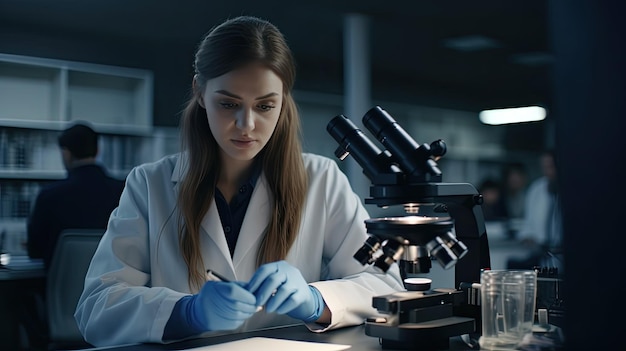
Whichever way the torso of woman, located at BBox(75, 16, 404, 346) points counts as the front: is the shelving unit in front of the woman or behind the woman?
behind

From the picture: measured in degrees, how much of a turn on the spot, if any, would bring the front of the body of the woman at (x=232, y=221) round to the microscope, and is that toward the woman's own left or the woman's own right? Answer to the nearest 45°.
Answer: approximately 45° to the woman's own left

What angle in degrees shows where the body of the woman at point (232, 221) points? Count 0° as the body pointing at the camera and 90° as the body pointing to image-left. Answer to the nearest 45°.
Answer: approximately 0°

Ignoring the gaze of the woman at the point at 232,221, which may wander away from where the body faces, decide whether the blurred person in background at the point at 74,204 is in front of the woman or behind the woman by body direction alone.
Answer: behind

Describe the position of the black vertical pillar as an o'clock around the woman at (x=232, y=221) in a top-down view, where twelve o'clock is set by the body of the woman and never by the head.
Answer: The black vertical pillar is roughly at 11 o'clock from the woman.

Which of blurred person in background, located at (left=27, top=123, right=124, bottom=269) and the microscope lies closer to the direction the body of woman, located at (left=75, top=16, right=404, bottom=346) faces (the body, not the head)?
the microscope

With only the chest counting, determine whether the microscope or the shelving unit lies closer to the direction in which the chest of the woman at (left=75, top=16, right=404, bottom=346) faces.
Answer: the microscope
